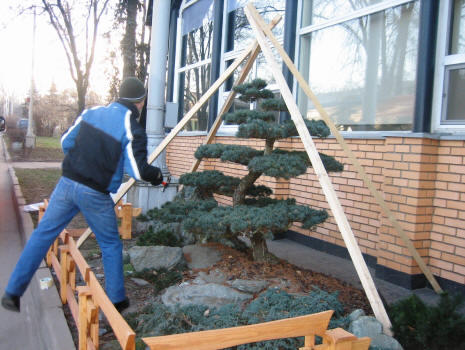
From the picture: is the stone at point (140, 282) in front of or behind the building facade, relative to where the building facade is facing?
in front

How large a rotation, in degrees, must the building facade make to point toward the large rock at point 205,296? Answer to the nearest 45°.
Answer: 0° — it already faces it

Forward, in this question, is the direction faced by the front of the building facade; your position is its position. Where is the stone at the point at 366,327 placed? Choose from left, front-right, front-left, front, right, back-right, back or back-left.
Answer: front-left

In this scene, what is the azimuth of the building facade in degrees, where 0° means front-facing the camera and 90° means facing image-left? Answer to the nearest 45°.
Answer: approximately 45°

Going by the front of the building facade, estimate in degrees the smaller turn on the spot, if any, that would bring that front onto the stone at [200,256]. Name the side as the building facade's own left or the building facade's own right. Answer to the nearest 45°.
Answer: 0° — it already faces it

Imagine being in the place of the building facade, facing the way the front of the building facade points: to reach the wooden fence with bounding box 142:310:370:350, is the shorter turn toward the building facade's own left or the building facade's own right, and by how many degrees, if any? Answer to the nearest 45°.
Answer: approximately 45° to the building facade's own left

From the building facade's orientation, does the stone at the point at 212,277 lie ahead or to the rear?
ahead

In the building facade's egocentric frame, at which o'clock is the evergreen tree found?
The evergreen tree is roughly at 12 o'clock from the building facade.

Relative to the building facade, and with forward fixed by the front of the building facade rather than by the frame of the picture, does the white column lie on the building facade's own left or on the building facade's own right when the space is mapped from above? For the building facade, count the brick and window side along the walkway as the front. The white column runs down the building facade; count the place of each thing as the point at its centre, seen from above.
on the building facade's own right

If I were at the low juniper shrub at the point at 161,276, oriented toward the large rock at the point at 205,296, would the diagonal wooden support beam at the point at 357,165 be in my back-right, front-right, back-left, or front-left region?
front-left

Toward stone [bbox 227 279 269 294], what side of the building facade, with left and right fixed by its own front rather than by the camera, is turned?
front

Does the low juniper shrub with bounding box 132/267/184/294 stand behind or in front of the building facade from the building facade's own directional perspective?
in front

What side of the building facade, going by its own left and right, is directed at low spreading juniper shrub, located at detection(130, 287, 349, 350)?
front
